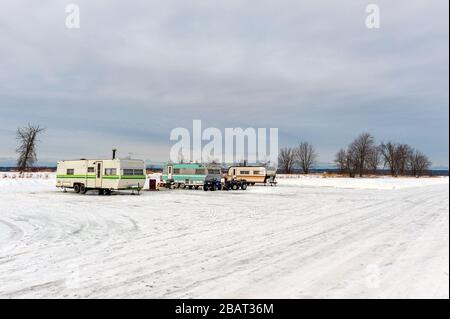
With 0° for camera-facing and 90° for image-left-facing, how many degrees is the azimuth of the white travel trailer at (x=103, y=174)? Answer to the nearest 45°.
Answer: approximately 315°
